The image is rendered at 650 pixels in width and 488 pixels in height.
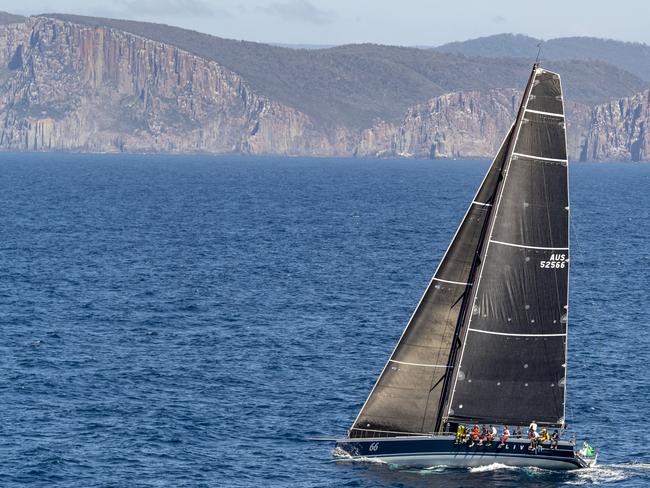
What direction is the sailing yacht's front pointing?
to the viewer's left
